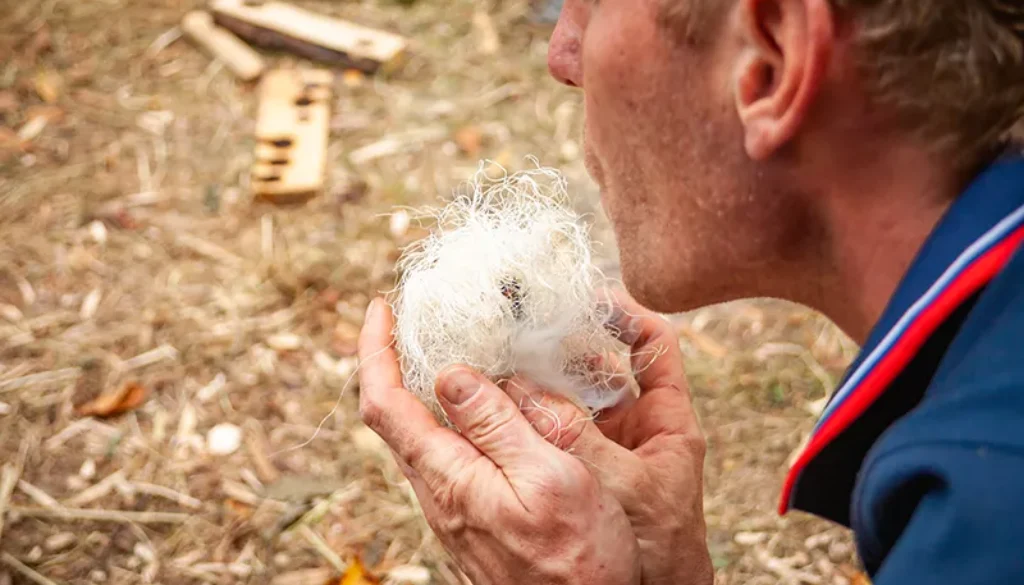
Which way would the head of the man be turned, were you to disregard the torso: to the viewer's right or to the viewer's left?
to the viewer's left

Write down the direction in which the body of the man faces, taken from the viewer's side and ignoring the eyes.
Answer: to the viewer's left
